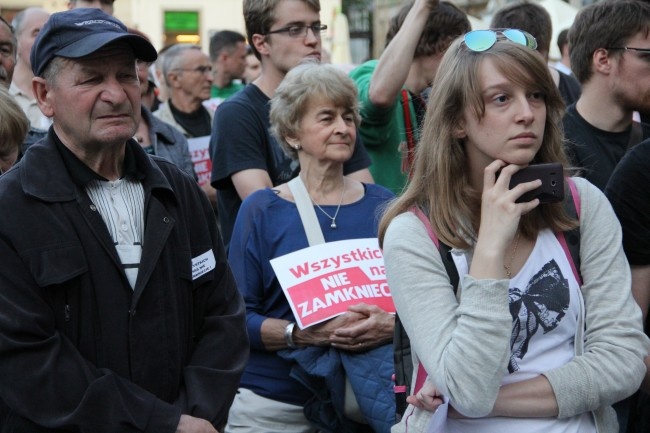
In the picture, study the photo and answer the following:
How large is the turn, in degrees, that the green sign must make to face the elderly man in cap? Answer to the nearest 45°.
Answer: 0° — it already faces them

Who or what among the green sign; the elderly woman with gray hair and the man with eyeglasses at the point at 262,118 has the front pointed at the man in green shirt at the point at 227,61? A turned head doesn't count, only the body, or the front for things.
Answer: the green sign

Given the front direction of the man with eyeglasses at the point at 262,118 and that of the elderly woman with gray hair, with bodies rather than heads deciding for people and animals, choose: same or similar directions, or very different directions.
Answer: same or similar directions

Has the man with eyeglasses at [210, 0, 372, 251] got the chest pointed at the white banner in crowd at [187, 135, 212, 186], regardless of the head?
no

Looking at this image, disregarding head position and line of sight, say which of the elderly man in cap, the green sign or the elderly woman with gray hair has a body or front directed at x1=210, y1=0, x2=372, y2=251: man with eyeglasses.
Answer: the green sign

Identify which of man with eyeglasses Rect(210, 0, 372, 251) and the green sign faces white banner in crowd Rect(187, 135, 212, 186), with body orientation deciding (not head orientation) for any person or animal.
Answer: the green sign

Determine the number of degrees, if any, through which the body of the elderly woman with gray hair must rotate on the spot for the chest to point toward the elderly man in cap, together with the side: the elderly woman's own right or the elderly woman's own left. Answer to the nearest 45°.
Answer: approximately 90° to the elderly woman's own right

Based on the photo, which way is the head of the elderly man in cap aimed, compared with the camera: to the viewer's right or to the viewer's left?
to the viewer's right

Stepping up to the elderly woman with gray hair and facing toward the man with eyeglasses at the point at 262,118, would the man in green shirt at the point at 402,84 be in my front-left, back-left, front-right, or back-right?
front-right

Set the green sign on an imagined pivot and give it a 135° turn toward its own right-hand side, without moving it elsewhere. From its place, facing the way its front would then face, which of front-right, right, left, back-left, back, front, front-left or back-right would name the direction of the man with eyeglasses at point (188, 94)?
back-left

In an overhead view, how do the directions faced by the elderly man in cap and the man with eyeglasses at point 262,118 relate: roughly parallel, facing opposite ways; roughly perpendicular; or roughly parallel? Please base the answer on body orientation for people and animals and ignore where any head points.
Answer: roughly parallel

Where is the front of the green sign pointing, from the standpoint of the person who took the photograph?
facing the viewer

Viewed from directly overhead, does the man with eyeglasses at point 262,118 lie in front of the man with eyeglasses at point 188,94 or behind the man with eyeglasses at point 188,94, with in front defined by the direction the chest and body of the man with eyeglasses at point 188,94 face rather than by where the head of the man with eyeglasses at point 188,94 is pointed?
in front
